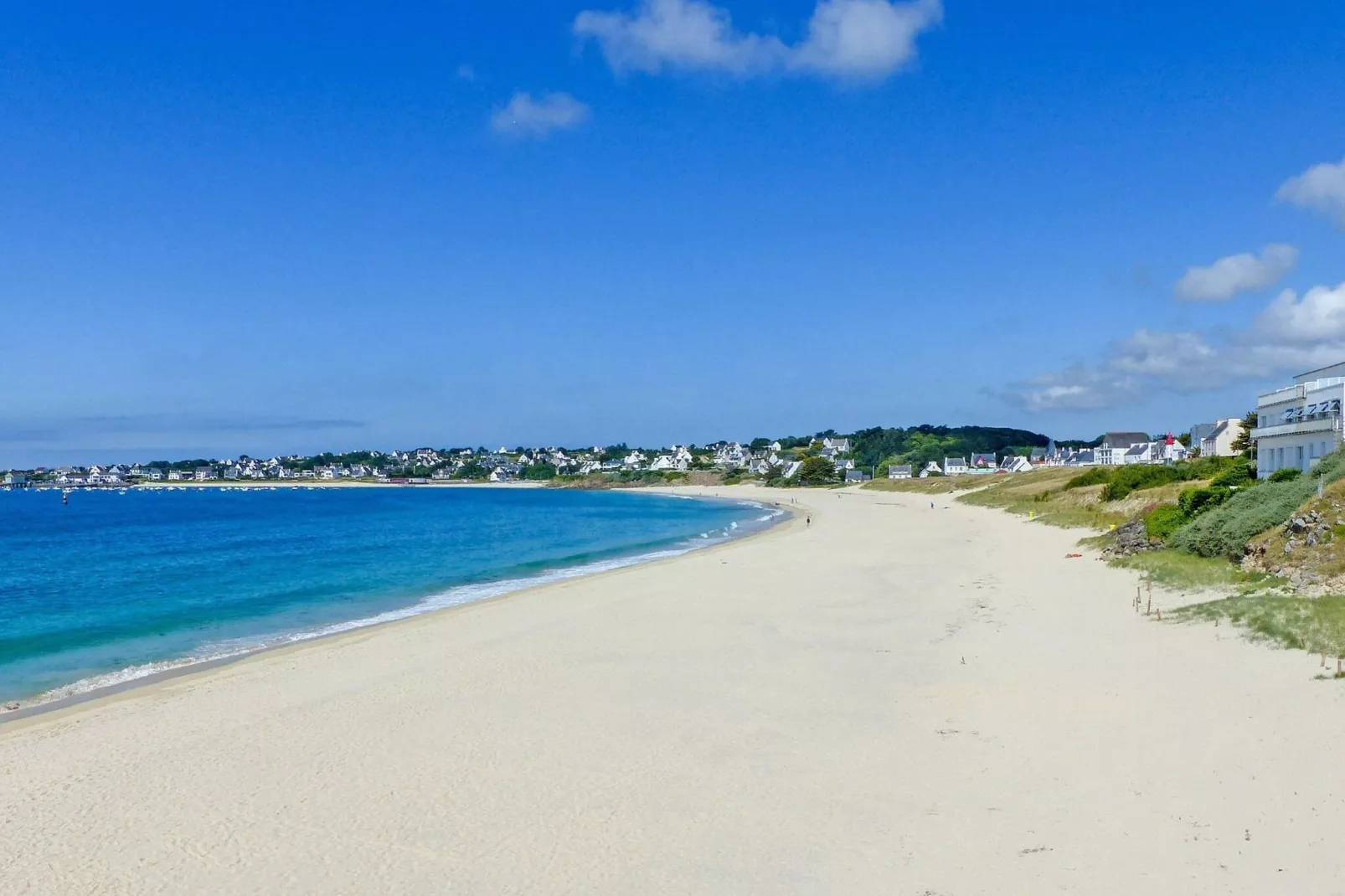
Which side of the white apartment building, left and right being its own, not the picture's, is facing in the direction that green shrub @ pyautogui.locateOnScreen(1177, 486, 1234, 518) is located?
front

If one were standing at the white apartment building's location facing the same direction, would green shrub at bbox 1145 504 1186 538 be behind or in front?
in front

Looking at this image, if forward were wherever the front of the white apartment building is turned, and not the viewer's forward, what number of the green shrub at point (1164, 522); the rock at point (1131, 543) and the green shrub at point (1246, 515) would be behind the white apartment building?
0

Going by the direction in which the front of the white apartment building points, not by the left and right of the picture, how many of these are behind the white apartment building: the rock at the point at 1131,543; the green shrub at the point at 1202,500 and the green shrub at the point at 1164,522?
0

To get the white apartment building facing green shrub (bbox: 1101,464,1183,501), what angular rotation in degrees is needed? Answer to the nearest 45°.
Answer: approximately 90° to its right

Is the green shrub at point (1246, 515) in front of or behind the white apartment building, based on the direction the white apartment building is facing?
in front

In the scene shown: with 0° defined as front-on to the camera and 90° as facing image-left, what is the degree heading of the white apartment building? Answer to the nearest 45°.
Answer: approximately 45°

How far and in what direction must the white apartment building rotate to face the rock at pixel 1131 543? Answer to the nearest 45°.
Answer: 0° — it already faces it
